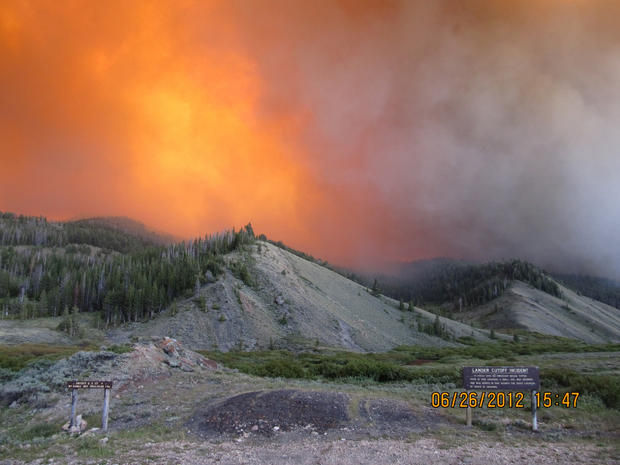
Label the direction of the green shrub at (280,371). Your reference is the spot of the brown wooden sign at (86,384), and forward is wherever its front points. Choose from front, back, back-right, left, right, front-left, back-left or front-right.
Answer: back-left

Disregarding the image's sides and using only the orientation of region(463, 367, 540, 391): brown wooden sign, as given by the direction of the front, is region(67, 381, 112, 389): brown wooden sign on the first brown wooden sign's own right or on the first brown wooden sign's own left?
on the first brown wooden sign's own right

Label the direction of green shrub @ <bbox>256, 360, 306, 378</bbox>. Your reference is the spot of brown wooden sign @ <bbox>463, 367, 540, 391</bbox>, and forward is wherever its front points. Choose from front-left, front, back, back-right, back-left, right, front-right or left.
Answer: back-right

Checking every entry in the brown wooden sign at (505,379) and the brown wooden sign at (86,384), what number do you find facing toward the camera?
2

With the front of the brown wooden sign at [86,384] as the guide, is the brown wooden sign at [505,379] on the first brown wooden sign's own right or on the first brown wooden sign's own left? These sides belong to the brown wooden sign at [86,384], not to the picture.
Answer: on the first brown wooden sign's own left

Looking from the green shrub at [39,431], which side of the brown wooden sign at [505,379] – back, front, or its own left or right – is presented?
right

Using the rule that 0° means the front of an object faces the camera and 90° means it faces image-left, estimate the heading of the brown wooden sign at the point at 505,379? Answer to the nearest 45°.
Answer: approximately 0°
